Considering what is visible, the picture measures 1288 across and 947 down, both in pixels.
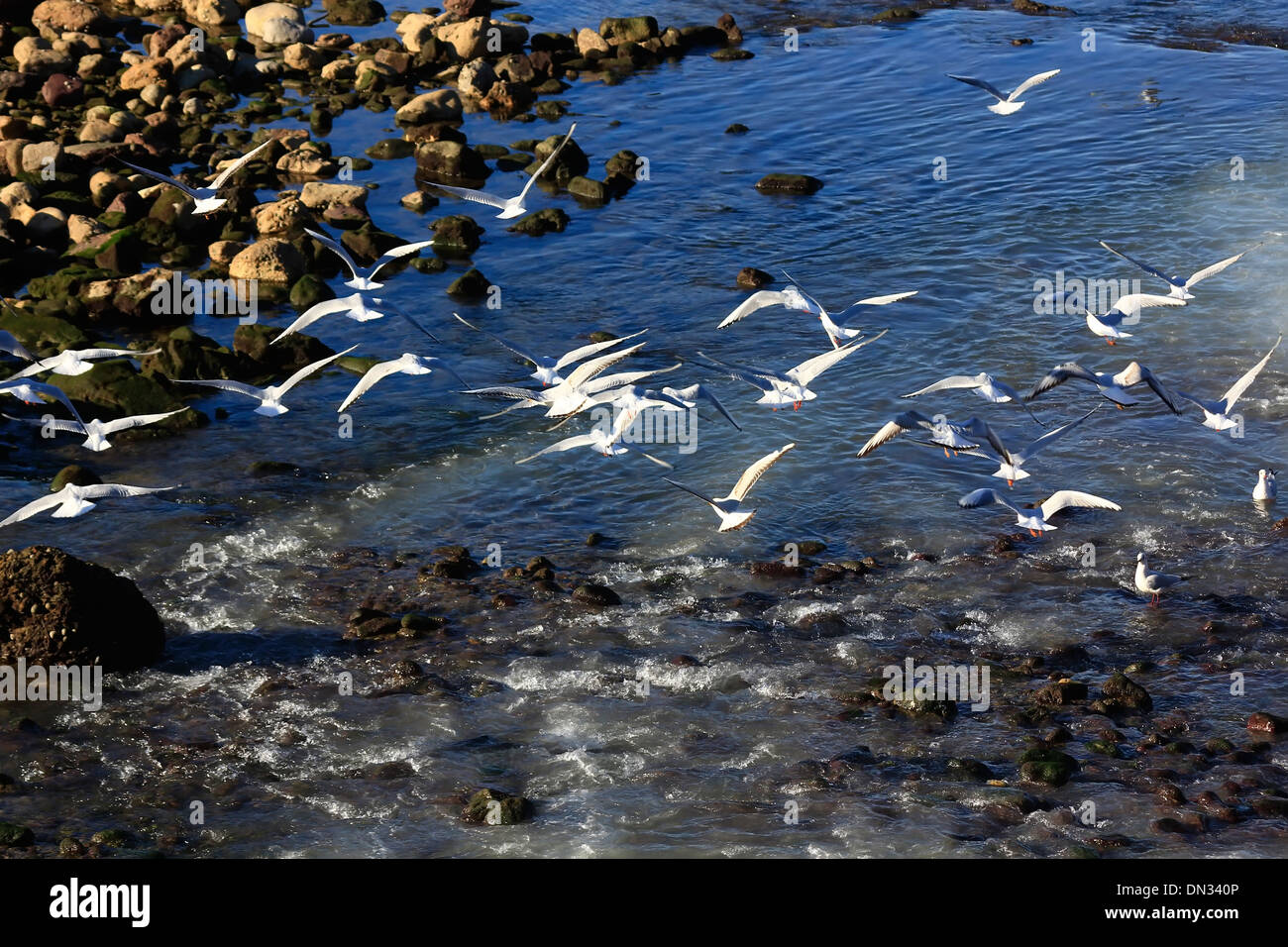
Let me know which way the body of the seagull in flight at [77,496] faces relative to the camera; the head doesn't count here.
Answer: away from the camera

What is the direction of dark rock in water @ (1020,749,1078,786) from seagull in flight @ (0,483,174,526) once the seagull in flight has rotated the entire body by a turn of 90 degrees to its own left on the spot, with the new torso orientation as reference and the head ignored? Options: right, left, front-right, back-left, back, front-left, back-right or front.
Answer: back-left

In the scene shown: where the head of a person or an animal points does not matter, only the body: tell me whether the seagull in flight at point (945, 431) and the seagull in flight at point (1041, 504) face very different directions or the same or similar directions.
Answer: same or similar directions

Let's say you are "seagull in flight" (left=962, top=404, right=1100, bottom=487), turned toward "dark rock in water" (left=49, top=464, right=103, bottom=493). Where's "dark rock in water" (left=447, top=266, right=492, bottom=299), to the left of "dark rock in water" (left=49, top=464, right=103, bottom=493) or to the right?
right

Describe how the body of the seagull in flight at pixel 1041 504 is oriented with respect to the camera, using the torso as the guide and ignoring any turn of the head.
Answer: away from the camera

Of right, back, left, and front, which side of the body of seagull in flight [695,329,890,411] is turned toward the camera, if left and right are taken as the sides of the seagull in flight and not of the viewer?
back

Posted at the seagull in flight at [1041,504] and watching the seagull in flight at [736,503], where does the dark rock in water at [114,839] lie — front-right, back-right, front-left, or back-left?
front-left

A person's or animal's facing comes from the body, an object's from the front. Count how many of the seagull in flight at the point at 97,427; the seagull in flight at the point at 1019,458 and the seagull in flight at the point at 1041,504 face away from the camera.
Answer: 3

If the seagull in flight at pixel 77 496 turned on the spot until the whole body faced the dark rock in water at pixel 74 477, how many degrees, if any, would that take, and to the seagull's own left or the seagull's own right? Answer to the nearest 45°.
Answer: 0° — it already faces it

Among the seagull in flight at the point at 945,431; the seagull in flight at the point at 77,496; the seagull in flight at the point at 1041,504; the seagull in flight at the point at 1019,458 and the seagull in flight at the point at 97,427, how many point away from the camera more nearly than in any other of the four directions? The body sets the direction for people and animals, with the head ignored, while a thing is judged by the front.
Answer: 5

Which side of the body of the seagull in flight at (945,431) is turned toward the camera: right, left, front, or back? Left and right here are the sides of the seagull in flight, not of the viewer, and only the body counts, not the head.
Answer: back
